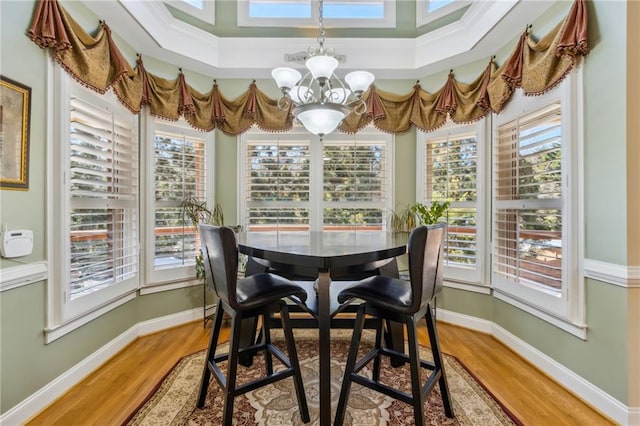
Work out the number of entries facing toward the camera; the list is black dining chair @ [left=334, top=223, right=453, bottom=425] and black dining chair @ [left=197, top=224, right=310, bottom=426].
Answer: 0

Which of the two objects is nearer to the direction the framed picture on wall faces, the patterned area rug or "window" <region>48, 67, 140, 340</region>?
the patterned area rug

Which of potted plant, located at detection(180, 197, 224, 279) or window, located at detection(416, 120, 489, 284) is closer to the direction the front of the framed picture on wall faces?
the window

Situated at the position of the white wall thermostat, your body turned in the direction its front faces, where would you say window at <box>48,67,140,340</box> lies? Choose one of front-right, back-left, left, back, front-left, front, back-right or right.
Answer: left

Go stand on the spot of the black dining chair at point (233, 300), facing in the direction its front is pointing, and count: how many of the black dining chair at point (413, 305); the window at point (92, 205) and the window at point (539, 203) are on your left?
1

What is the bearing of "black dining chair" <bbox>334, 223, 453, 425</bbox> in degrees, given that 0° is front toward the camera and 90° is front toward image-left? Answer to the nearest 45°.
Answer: approximately 135°

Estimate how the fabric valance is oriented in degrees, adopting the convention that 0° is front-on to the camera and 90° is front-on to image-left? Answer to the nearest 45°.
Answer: approximately 0°

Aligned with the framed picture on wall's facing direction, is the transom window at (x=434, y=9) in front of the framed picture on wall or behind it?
in front

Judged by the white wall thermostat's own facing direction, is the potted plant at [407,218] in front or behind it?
in front

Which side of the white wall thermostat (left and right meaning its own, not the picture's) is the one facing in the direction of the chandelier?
front

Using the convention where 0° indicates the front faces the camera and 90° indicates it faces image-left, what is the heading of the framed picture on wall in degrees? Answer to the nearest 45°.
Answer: approximately 315°
